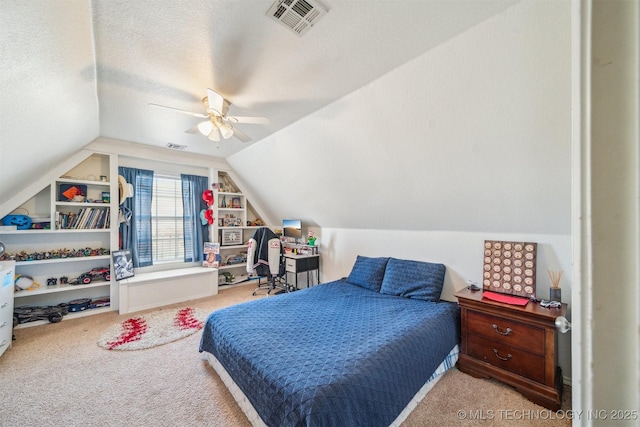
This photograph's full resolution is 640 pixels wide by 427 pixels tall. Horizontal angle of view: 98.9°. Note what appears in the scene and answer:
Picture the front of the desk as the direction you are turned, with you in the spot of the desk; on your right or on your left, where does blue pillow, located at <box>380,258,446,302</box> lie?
on your left

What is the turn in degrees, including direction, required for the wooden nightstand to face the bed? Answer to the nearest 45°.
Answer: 0° — it already faces it

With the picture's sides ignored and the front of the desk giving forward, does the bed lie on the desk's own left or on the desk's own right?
on the desk's own left

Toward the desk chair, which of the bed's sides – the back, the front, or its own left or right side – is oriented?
right

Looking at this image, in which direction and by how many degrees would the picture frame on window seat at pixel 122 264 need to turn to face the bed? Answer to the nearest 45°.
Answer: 0° — it already faces it

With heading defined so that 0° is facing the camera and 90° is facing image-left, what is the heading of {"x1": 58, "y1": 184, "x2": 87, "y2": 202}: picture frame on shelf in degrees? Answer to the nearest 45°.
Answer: approximately 0°

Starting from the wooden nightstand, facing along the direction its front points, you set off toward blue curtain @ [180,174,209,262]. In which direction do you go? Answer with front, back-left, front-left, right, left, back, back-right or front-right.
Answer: front-right

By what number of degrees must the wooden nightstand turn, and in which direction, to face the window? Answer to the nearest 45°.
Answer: approximately 45° to its right

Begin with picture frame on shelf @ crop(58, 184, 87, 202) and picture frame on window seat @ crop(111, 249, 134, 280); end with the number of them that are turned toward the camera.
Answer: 2

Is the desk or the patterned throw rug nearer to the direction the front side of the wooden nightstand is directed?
the patterned throw rug
